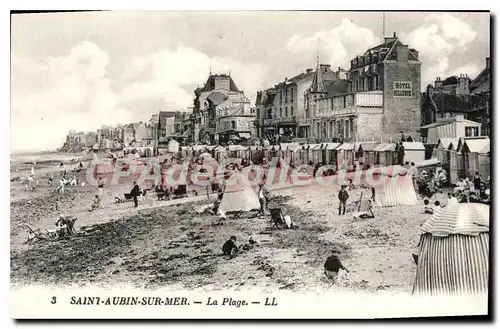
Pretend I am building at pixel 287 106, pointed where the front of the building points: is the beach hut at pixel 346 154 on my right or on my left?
on my left

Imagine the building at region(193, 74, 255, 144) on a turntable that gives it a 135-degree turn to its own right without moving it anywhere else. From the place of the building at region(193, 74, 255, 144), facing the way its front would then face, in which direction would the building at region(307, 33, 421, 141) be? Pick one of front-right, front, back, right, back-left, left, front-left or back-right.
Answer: right

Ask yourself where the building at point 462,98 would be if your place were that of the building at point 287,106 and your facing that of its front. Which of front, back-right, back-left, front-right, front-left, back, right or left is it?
back-left

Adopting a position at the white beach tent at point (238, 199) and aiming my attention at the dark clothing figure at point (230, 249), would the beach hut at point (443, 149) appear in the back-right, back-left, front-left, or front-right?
back-left

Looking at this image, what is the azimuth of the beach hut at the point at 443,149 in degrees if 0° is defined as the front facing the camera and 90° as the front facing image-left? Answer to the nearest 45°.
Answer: approximately 45°

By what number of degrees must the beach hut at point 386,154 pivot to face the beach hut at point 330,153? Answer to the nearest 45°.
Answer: approximately 45° to its right

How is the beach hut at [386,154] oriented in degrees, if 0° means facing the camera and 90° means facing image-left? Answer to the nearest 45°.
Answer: approximately 45°
